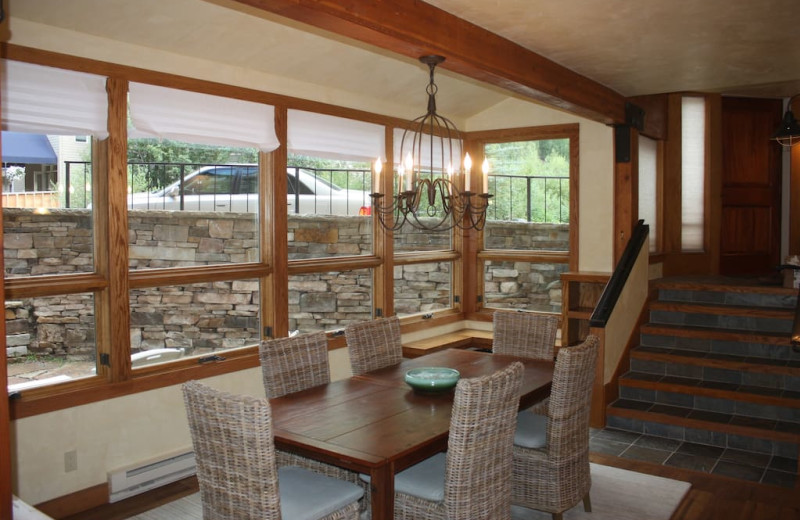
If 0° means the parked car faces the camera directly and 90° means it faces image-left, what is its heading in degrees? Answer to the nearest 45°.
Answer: approximately 90°

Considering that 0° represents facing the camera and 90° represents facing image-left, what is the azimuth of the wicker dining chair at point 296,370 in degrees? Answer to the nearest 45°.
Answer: approximately 315°

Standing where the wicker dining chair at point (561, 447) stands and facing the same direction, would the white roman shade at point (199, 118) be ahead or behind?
ahead

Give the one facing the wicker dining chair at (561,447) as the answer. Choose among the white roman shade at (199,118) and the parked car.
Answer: the white roman shade

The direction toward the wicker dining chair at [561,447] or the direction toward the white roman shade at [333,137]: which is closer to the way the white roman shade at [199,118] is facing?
the wicker dining chair

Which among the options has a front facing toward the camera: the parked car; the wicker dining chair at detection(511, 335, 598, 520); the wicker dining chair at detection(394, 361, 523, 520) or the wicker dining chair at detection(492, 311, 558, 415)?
the wicker dining chair at detection(492, 311, 558, 415)

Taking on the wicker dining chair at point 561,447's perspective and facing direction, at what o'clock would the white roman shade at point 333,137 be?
The white roman shade is roughly at 12 o'clock from the wicker dining chair.

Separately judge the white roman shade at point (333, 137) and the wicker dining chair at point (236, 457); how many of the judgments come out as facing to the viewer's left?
0

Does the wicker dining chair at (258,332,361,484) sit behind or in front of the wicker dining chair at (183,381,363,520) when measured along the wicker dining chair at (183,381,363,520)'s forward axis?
in front

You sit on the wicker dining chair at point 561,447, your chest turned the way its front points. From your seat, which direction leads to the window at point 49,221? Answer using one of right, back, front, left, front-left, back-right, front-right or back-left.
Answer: front-left

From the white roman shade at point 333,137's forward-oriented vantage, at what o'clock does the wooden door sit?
The wooden door is roughly at 10 o'clock from the white roman shade.

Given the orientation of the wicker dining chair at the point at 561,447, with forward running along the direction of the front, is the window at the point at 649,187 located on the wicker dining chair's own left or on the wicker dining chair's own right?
on the wicker dining chair's own right

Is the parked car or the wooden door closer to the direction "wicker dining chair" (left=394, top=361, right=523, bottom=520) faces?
the parked car

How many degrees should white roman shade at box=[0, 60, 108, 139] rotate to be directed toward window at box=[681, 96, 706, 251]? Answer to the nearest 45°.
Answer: approximately 45° to its left

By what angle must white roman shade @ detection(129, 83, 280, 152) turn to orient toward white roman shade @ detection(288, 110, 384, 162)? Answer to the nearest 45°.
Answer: approximately 90° to its left

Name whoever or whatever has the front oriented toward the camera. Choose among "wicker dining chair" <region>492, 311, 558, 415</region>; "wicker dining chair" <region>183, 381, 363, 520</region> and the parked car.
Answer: "wicker dining chair" <region>492, 311, 558, 415</region>

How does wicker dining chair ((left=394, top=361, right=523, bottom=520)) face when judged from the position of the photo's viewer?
facing away from the viewer and to the left of the viewer

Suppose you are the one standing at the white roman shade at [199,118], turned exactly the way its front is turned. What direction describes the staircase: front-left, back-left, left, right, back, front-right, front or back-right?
front-left
